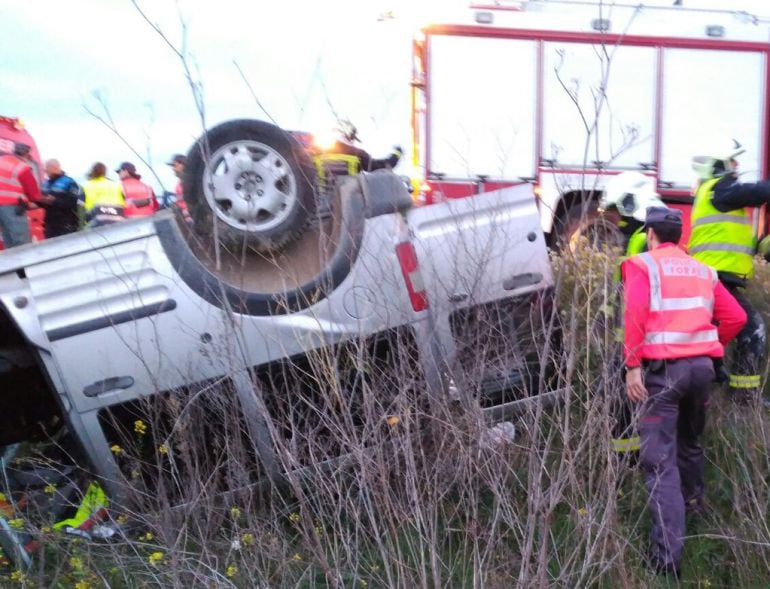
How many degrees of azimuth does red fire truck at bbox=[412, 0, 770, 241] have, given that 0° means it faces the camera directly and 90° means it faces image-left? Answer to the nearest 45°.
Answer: approximately 270°

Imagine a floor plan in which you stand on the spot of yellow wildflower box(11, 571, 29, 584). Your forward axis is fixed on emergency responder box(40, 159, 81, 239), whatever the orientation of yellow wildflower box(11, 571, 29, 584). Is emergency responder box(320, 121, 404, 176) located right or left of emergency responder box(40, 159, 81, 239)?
right

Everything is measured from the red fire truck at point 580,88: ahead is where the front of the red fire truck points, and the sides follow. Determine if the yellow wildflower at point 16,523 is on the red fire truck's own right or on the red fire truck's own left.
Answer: on the red fire truck's own right

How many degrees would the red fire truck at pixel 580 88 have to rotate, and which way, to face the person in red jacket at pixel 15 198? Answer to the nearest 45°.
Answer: approximately 135° to its right
